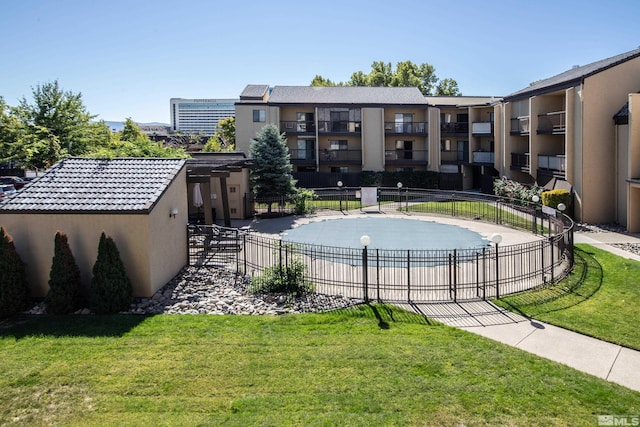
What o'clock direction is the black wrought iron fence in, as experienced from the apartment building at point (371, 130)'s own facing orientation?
The black wrought iron fence is roughly at 12 o'clock from the apartment building.

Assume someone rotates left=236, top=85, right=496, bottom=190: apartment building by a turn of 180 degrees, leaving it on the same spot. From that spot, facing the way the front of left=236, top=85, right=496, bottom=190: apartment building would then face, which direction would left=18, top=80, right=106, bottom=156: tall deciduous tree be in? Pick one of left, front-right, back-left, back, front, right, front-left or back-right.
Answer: left

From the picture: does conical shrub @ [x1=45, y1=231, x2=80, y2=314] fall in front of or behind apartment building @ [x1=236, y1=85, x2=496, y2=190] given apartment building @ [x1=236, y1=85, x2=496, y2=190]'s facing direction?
in front

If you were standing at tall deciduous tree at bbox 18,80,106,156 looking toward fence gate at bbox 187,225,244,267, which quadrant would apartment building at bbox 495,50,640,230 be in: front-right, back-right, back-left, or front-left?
front-left

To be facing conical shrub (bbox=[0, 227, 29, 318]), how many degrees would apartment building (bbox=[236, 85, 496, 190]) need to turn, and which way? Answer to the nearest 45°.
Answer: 0° — it already faces it

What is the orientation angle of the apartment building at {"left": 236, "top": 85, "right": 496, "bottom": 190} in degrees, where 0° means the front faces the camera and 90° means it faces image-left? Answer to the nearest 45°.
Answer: approximately 0°

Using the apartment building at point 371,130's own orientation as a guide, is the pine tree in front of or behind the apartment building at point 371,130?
in front

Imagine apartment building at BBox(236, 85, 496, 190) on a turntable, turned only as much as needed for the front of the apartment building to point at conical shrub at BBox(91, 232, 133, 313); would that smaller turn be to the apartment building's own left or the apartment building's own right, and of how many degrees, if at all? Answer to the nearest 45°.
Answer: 0° — it already faces it

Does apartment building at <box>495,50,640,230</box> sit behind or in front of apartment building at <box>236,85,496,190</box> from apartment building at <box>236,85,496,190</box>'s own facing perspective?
in front
